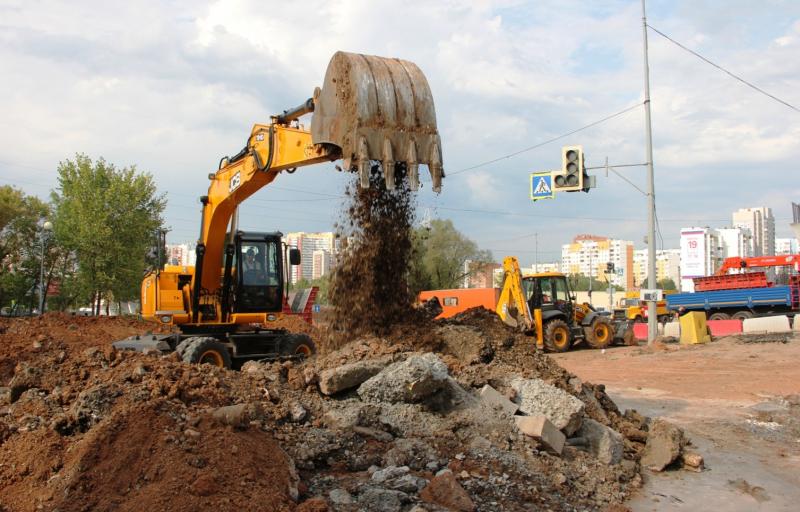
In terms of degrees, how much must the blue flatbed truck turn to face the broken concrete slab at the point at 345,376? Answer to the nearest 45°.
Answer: approximately 90° to its right

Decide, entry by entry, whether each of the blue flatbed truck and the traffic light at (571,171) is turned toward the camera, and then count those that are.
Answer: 1

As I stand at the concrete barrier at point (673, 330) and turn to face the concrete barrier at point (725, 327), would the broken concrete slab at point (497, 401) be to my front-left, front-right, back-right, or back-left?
back-right

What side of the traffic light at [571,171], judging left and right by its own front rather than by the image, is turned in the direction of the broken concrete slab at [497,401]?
front

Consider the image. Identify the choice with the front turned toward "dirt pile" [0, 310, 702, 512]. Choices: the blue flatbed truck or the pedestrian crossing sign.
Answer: the pedestrian crossing sign

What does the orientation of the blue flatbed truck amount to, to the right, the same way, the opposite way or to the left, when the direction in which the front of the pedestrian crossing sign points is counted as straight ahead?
to the left

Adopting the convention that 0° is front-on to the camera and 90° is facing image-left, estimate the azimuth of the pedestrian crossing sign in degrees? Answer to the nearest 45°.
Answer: approximately 0°

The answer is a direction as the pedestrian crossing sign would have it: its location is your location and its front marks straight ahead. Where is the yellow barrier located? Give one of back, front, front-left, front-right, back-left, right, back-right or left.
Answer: back-left

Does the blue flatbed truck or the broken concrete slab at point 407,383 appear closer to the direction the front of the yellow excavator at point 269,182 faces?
the broken concrete slab

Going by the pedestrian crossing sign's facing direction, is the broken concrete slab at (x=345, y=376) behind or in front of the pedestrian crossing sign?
in front

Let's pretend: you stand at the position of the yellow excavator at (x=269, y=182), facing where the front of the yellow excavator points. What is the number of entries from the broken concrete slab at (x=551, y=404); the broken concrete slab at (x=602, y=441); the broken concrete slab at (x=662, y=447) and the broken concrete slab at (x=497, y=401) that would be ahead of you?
4

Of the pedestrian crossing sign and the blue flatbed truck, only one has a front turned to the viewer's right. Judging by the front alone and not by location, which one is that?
the blue flatbed truck

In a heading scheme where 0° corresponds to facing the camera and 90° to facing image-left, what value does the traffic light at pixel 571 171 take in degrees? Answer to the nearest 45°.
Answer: approximately 0°

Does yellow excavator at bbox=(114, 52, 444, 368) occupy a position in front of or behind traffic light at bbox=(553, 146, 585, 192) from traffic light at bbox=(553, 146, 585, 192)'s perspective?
in front

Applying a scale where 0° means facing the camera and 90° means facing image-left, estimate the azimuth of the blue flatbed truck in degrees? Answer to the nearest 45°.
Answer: approximately 270°

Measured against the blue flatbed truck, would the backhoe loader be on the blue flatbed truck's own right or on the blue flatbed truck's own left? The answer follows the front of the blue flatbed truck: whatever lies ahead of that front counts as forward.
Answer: on the blue flatbed truck's own right

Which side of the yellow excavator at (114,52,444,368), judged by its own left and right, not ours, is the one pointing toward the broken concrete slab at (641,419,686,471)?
front

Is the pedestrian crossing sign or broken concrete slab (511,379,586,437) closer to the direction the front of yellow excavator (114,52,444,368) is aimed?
the broken concrete slab
